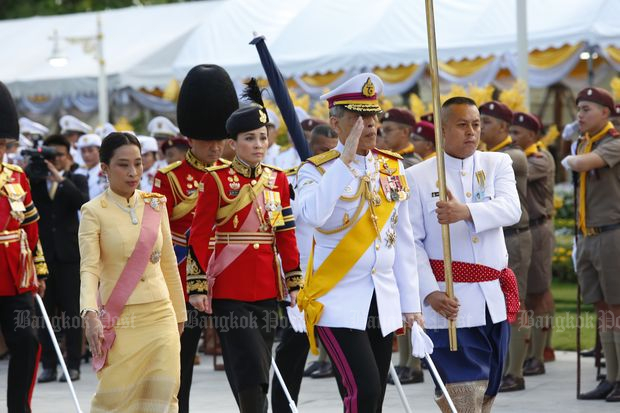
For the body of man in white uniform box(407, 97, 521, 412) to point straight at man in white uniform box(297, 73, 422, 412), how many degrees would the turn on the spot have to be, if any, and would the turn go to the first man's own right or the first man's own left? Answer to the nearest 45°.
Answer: approximately 90° to the first man's own right

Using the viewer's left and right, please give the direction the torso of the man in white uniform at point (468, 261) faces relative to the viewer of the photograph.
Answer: facing the viewer and to the right of the viewer

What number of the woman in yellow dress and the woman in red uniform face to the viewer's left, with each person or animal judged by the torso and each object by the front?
0

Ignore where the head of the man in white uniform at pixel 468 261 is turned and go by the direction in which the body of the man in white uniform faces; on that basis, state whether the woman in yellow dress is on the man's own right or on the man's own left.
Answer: on the man's own right

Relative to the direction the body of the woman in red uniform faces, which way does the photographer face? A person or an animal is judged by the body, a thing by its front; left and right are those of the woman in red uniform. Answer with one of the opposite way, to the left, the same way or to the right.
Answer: to the right
